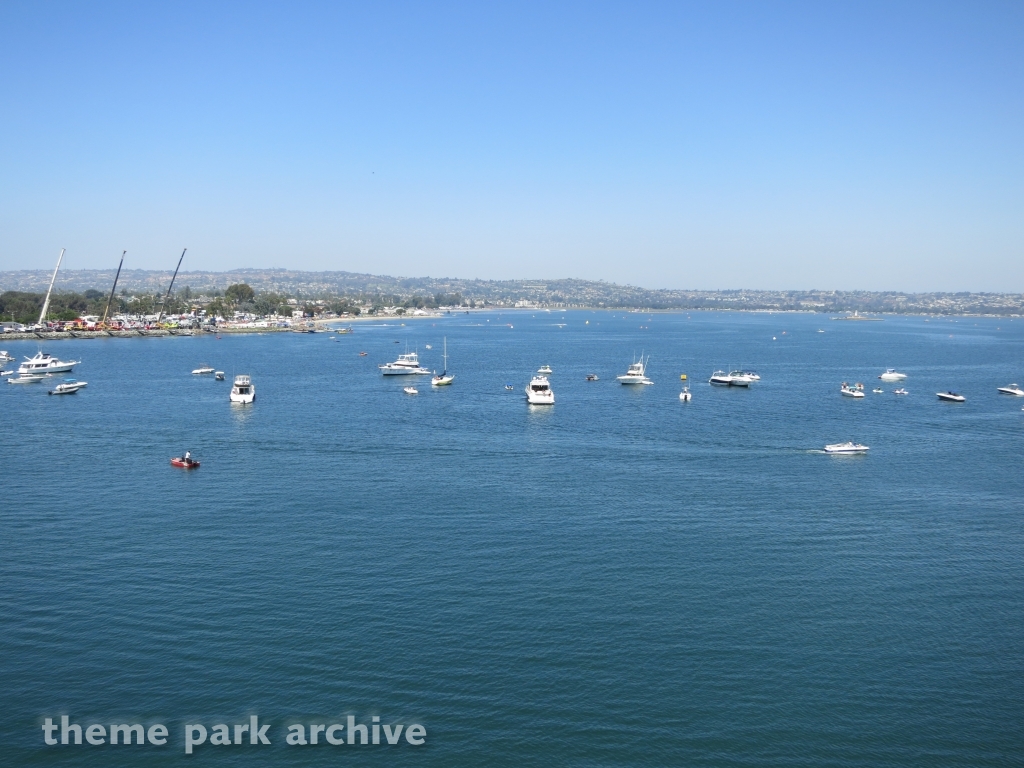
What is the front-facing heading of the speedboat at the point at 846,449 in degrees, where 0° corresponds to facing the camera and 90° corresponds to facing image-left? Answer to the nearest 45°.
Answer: approximately 270°
